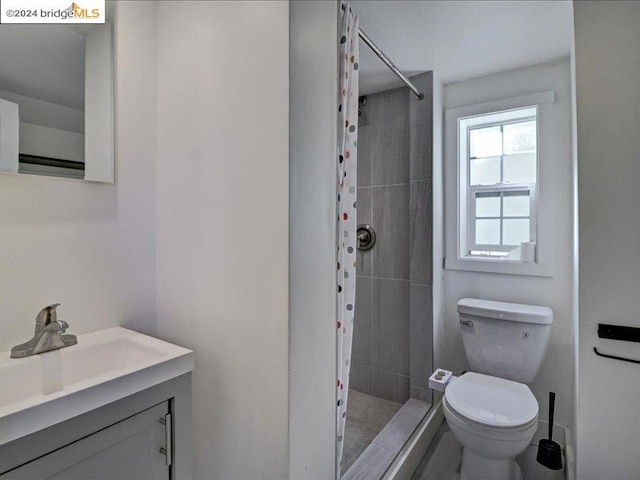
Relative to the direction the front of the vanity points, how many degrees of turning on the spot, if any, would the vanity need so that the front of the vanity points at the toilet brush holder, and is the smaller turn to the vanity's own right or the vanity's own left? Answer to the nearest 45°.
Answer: approximately 45° to the vanity's own left

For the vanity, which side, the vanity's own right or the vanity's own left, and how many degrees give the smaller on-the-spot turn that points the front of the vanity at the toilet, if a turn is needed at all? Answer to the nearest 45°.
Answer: approximately 45° to the vanity's own left

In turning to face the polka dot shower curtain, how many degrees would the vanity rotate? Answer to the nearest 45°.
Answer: approximately 45° to its left

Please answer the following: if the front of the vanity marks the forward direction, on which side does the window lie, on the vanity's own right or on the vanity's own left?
on the vanity's own left

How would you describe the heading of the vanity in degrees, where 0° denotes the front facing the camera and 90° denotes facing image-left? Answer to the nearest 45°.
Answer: approximately 315°
